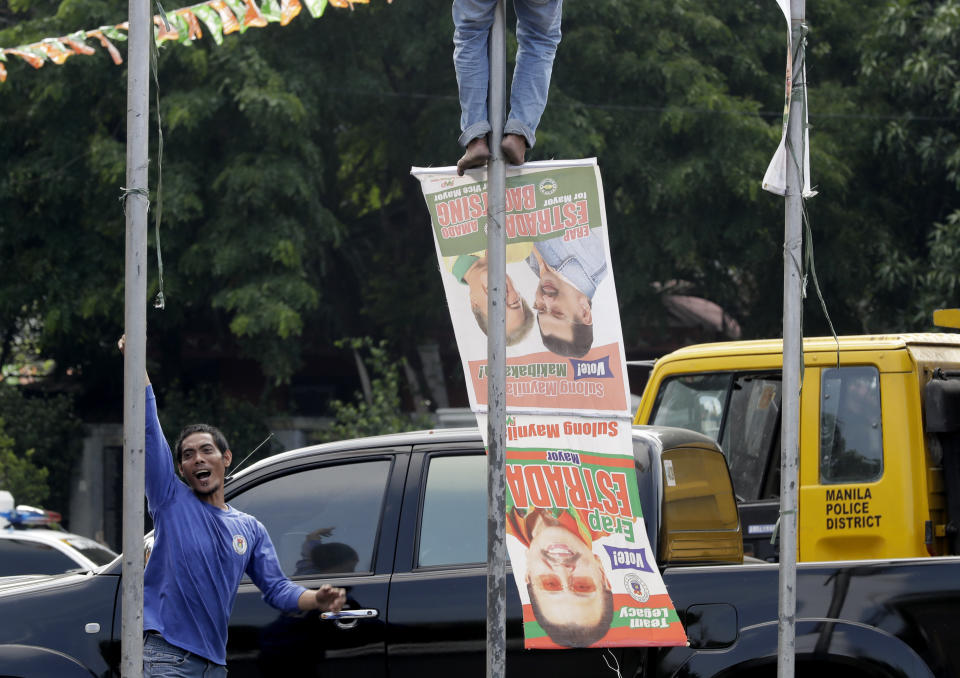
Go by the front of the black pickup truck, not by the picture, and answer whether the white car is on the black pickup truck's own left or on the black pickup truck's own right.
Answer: on the black pickup truck's own right

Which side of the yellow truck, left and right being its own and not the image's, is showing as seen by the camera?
left

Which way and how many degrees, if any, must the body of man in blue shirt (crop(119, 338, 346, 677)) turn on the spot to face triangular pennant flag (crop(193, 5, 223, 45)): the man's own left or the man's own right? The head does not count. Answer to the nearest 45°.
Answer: approximately 180°

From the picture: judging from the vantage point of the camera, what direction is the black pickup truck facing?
facing to the left of the viewer

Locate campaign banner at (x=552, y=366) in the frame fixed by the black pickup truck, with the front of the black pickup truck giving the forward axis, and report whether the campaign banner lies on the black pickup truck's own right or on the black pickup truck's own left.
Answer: on the black pickup truck's own left

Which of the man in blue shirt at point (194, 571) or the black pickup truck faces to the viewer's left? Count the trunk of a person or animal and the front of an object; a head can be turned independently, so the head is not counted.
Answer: the black pickup truck

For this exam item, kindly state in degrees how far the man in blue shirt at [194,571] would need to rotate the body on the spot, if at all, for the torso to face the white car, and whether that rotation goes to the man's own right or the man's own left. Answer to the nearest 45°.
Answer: approximately 180°

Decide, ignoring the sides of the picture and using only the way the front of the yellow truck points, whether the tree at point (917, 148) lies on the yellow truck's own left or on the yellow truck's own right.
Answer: on the yellow truck's own right

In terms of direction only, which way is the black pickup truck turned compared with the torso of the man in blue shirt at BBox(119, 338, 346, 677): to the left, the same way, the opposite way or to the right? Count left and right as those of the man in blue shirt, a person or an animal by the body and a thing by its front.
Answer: to the right

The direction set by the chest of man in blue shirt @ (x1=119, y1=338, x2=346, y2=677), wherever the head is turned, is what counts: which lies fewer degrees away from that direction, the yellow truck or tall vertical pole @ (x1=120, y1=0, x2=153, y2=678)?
the tall vertical pole

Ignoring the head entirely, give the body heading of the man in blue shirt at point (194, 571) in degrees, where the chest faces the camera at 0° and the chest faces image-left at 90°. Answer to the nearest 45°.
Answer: approximately 0°
